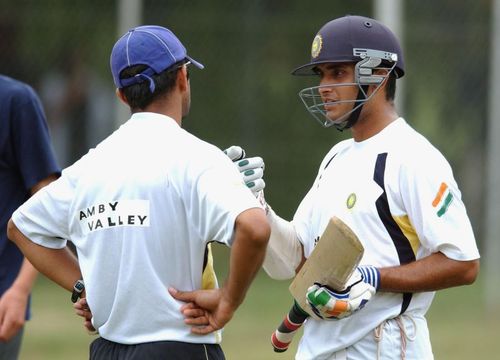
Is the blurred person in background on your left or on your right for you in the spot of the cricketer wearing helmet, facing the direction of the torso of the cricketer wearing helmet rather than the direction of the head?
on your right

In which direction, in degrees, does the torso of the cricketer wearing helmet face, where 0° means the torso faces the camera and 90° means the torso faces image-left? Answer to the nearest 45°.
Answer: approximately 45°
